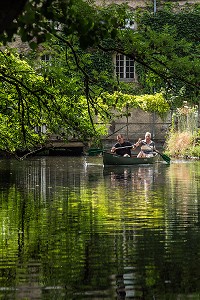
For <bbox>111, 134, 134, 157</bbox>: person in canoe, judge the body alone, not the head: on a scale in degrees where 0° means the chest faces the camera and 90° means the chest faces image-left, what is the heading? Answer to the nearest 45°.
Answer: approximately 45°
